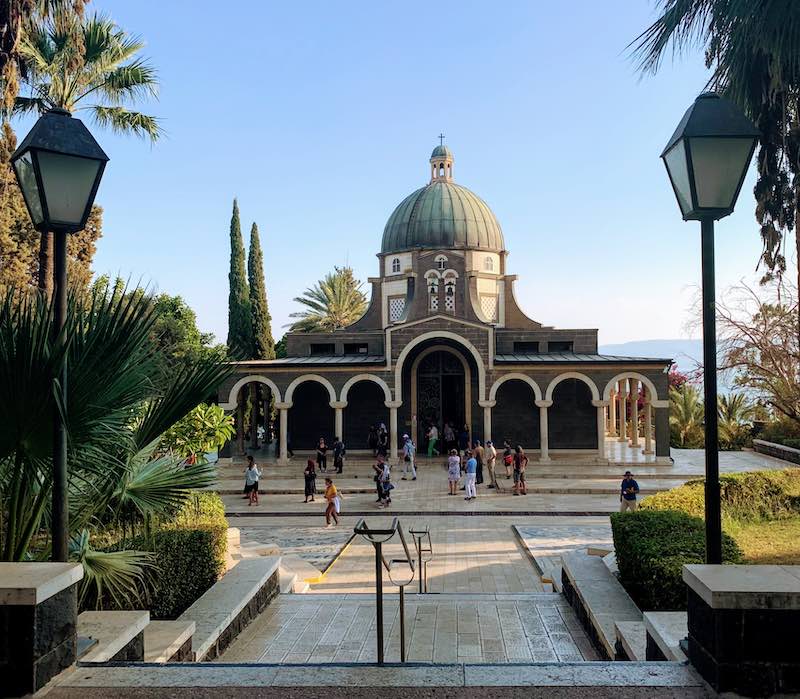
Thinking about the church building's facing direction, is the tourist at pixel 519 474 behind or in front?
in front

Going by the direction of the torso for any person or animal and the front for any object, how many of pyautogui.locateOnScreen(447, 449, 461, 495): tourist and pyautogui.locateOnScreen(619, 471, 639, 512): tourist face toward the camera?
1

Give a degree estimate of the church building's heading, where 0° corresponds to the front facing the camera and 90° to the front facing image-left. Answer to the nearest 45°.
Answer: approximately 0°

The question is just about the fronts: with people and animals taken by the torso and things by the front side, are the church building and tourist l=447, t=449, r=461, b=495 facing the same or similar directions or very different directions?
very different directions

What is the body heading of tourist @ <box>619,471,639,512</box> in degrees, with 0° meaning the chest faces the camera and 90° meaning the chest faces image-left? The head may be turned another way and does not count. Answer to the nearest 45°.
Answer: approximately 0°

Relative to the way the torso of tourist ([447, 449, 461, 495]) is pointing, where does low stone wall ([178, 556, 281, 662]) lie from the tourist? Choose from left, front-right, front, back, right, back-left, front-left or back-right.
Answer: back

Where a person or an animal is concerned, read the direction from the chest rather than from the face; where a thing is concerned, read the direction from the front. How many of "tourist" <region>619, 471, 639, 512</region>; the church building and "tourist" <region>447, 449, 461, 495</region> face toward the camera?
2

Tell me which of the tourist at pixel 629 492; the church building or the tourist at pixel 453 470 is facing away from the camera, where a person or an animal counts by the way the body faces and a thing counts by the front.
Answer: the tourist at pixel 453 470

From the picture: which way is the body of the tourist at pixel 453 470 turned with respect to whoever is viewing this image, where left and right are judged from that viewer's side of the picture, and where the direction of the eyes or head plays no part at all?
facing away from the viewer

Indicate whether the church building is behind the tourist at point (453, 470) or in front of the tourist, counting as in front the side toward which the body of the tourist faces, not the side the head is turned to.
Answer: in front
